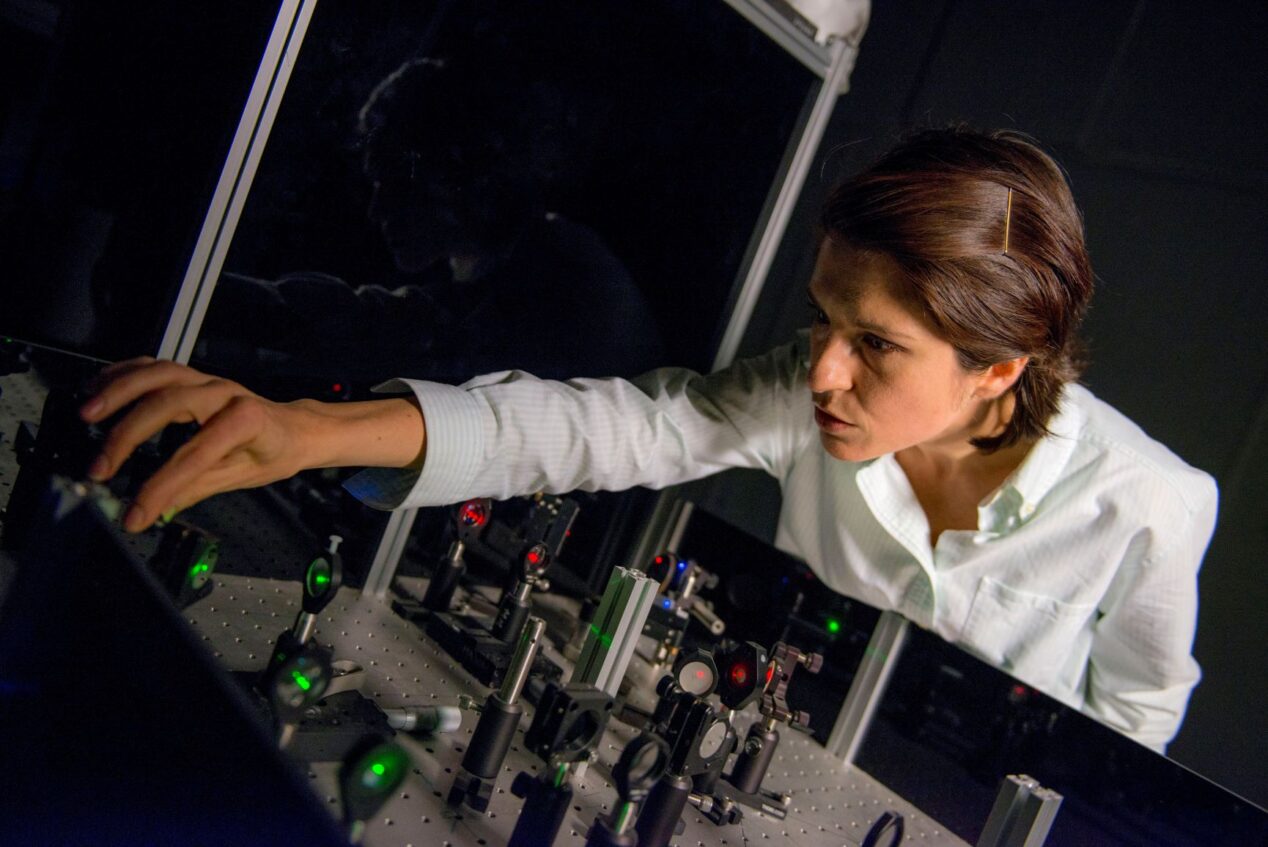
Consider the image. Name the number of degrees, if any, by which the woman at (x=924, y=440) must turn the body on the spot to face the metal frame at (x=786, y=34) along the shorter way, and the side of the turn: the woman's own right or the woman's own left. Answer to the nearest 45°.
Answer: approximately 90° to the woman's own right

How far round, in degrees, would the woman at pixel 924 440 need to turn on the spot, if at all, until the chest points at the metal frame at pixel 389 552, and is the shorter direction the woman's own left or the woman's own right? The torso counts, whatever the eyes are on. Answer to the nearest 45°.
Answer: approximately 45° to the woman's own right

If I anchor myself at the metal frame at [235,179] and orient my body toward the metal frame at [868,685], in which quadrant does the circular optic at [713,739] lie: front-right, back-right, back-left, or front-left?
front-right

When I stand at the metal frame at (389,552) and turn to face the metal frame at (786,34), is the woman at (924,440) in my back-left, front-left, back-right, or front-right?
front-right

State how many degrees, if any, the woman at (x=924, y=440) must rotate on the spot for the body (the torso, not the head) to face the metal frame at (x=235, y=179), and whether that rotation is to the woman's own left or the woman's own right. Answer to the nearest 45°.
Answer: approximately 45° to the woman's own right

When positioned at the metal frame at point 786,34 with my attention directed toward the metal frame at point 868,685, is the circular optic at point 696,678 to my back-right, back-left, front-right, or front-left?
front-right

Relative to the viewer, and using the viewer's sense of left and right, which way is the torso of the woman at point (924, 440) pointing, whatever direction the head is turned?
facing the viewer and to the left of the viewer
